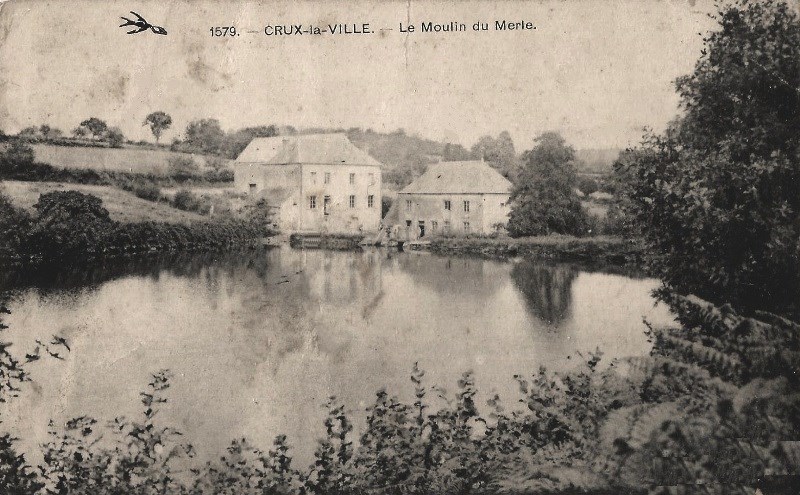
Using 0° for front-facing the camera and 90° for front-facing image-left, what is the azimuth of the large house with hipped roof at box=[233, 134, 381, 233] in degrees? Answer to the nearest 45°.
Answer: approximately 0°

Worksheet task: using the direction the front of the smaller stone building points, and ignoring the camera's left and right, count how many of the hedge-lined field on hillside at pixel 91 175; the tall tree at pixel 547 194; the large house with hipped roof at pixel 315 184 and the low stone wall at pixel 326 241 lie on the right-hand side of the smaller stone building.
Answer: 3

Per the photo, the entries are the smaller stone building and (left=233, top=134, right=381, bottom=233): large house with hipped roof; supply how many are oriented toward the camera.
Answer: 2

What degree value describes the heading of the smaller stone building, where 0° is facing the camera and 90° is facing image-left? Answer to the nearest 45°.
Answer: approximately 0°

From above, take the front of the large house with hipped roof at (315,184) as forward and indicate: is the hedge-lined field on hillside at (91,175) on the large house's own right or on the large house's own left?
on the large house's own right

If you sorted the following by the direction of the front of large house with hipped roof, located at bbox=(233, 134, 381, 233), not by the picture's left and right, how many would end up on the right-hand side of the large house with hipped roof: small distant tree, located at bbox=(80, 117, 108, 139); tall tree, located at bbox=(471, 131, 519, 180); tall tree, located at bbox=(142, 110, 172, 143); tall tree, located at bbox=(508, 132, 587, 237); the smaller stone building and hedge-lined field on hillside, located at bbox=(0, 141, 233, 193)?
3

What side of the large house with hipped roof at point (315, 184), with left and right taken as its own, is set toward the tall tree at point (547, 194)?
left

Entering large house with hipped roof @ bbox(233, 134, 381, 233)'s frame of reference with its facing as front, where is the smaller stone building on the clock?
The smaller stone building is roughly at 9 o'clock from the large house with hipped roof.

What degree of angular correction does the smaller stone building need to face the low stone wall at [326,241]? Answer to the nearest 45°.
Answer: approximately 90° to its right
